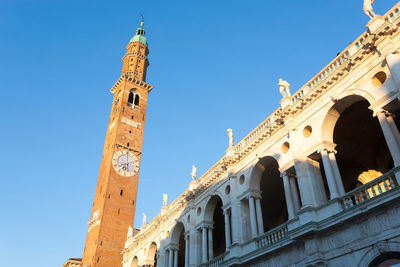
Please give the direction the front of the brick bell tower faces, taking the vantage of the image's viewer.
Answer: facing the viewer

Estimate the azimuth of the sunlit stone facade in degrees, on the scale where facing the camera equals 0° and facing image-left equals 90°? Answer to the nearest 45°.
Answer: approximately 45°

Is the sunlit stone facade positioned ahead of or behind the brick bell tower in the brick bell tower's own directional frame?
ahead

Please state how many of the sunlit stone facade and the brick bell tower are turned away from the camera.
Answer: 0

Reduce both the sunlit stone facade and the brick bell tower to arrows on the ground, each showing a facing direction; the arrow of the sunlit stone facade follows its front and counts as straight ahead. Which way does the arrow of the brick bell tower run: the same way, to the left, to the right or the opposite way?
to the left

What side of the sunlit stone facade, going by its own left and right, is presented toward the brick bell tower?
right
